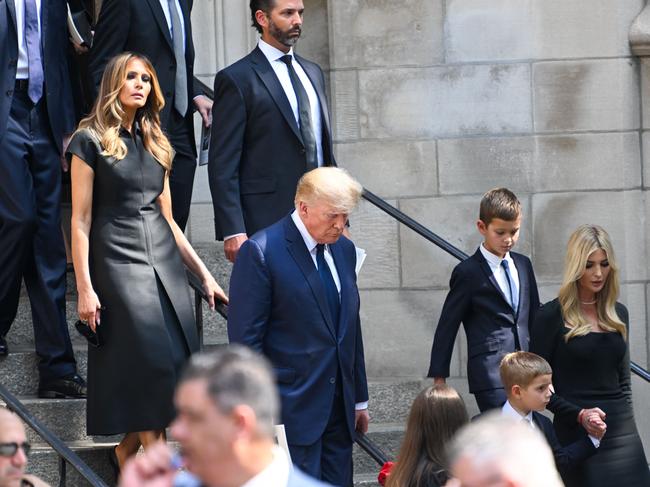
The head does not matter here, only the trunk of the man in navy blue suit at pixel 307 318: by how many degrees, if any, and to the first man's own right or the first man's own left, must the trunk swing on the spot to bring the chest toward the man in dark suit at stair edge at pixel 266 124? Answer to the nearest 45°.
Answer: approximately 135° to the first man's own left

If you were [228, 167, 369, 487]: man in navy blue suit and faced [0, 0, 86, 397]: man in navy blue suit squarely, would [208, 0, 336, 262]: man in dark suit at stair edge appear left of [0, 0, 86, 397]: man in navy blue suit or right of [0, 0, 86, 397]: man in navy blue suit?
right

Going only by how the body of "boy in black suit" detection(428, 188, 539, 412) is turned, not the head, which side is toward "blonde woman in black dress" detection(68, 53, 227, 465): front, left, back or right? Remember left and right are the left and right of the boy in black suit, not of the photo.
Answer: right

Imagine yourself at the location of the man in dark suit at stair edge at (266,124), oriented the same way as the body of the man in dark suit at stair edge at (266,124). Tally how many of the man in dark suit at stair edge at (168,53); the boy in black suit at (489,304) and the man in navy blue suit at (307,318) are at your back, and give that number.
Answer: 1

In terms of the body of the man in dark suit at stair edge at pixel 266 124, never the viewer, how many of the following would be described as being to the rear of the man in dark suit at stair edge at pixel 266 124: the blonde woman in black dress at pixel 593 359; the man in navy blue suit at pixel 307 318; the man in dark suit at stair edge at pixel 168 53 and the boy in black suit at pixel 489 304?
1

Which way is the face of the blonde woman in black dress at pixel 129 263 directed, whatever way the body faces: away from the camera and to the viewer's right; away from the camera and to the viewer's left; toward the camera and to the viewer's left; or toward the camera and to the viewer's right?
toward the camera and to the viewer's right

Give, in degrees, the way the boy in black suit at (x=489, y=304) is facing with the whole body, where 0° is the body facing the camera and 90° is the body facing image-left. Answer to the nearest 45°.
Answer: approximately 315°

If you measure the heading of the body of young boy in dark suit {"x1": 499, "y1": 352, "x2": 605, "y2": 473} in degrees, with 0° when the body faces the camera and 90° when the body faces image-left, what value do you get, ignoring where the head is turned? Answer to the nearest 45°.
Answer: approximately 315°

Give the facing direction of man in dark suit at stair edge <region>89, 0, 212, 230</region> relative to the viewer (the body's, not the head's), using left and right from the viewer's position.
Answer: facing the viewer and to the right of the viewer

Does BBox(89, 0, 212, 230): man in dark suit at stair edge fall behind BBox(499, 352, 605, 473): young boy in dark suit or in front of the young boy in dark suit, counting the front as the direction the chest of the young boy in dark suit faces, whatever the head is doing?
behind

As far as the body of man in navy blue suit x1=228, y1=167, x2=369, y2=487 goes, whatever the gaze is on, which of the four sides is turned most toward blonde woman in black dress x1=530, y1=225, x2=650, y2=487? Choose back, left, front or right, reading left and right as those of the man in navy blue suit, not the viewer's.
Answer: left
